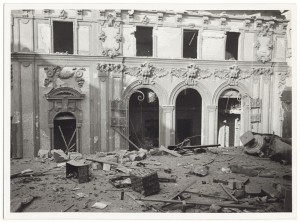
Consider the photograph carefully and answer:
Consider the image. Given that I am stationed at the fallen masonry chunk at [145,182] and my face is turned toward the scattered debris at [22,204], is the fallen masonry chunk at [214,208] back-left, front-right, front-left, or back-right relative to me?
back-left

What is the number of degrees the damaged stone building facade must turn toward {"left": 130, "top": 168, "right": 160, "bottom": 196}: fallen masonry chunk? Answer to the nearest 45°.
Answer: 0° — it already faces it

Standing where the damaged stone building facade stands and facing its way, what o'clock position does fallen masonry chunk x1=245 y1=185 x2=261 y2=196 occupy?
The fallen masonry chunk is roughly at 11 o'clock from the damaged stone building facade.

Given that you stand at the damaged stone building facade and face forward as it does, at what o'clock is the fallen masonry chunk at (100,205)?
The fallen masonry chunk is roughly at 12 o'clock from the damaged stone building facade.

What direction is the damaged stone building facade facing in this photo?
toward the camera

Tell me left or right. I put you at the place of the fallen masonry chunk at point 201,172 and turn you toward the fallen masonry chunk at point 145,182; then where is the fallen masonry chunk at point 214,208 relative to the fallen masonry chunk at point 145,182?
left

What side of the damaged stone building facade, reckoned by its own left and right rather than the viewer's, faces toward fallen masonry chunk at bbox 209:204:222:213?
front

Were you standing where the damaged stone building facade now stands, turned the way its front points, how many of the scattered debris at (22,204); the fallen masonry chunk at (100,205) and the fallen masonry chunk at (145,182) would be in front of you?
3

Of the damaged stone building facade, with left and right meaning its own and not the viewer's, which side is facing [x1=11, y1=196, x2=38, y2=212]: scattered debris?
front
